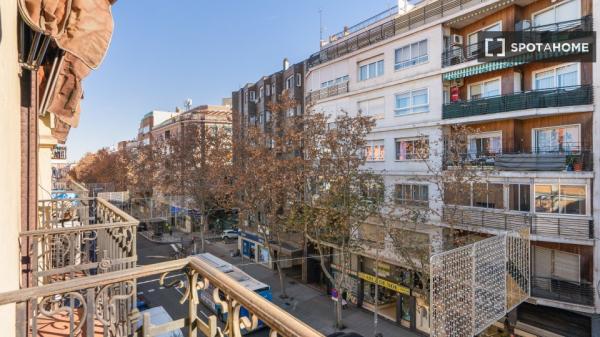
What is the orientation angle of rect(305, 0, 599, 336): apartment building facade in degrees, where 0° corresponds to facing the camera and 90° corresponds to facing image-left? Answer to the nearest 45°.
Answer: approximately 45°

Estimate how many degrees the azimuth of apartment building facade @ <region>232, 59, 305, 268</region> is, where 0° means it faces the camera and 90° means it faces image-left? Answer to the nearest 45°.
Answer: approximately 45°

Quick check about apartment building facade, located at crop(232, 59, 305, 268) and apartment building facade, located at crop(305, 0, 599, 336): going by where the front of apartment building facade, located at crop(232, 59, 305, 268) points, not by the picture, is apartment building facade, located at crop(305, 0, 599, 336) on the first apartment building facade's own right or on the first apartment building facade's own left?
on the first apartment building facade's own left

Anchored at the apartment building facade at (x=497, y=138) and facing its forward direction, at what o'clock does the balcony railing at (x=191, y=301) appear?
The balcony railing is roughly at 11 o'clock from the apartment building facade.
